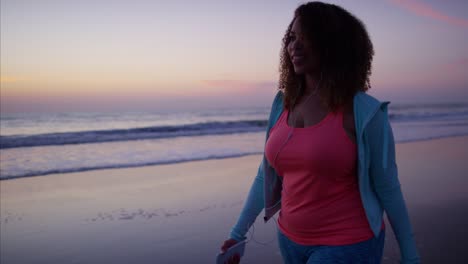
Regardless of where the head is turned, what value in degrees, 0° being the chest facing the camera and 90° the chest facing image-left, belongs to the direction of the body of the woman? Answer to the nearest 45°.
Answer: approximately 45°
